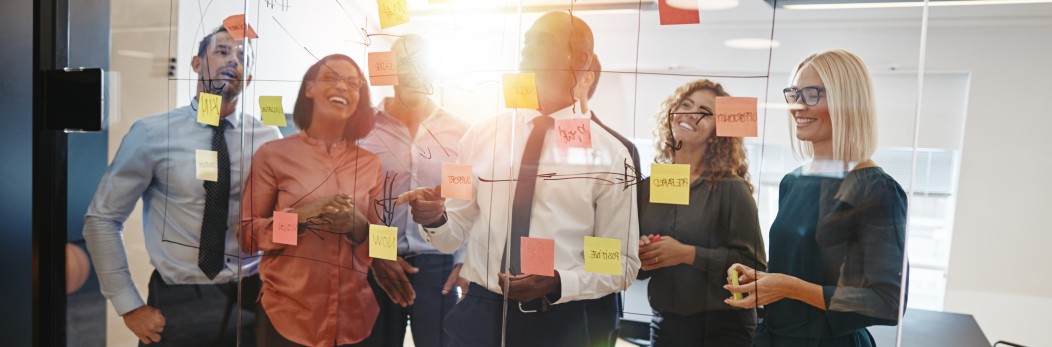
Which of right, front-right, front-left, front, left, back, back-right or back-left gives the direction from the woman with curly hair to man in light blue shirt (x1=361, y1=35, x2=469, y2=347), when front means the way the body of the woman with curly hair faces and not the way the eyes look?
front-right

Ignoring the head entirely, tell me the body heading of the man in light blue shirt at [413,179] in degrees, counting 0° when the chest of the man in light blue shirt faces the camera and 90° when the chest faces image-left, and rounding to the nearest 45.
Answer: approximately 0°

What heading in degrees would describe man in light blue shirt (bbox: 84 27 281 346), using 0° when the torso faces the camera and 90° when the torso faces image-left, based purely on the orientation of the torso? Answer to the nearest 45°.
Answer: approximately 315°
